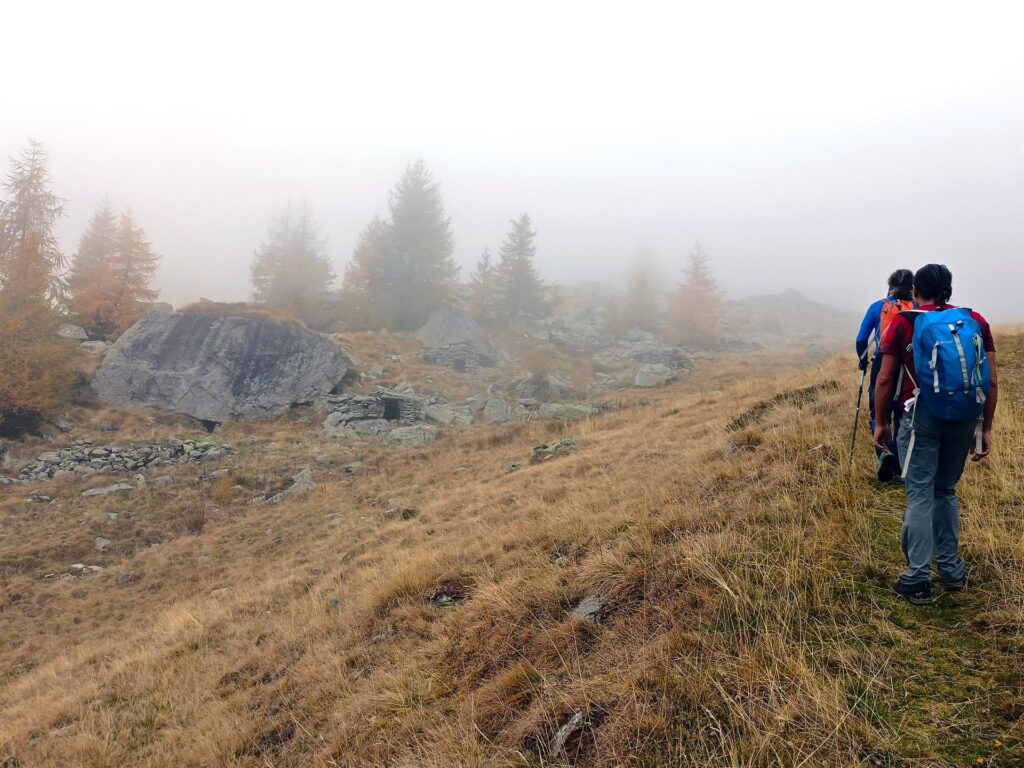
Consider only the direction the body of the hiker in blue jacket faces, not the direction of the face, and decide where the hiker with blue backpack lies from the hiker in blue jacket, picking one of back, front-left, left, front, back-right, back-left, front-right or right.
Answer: back

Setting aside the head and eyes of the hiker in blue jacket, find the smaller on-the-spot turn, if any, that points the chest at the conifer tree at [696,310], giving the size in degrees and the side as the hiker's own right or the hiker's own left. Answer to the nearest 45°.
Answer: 0° — they already face it

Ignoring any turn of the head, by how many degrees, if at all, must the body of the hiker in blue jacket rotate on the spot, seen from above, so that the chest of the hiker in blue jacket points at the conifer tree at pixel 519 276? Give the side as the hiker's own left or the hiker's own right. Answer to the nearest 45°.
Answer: approximately 45° to the hiker's own left

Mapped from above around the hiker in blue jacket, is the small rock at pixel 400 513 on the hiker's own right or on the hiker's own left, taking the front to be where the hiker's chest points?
on the hiker's own left

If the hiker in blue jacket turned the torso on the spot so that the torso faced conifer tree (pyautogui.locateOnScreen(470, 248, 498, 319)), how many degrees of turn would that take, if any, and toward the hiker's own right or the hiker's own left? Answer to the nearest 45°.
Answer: approximately 45° to the hiker's own left

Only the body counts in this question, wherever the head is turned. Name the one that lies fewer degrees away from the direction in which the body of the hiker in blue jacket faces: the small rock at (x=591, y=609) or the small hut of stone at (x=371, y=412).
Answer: the small hut of stone

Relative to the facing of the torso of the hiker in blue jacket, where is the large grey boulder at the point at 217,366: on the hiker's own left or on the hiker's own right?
on the hiker's own left

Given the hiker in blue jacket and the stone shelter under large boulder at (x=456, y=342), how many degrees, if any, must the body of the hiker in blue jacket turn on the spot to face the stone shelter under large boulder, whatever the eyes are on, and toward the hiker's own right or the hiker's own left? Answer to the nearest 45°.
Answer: approximately 45° to the hiker's own left

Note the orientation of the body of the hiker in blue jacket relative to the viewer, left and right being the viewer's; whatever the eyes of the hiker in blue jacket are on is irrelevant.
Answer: facing away from the viewer
